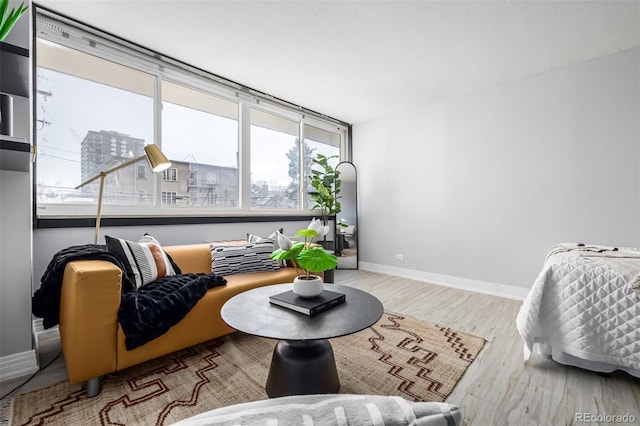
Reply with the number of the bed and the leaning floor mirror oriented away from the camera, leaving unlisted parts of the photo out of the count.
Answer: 0

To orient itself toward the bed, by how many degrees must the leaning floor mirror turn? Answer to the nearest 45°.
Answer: approximately 90° to its left

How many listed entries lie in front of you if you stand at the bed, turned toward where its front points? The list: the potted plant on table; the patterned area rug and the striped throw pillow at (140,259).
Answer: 3

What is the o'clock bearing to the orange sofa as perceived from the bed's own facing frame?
The orange sofa is roughly at 12 o'clock from the bed.

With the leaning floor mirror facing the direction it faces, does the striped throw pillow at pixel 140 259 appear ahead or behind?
ahead

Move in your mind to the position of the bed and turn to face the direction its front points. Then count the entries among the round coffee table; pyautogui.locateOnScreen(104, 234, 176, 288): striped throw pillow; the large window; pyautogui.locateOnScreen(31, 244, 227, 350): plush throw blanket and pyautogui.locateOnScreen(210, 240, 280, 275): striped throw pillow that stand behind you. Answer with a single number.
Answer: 0

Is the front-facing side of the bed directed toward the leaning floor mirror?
no

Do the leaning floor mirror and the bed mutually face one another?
no

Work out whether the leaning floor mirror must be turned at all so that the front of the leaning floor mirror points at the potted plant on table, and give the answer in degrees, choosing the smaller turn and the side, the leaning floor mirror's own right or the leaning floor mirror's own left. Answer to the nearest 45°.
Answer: approximately 45° to the leaning floor mirror's own left

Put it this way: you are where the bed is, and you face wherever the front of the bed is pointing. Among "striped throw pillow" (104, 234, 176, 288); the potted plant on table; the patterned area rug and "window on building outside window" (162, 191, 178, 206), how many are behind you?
0

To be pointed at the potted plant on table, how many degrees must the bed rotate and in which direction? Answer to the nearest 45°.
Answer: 0° — it already faces it

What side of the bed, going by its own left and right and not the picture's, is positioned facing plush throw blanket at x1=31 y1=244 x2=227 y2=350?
front

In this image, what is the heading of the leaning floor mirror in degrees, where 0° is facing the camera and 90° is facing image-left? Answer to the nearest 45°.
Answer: approximately 45°
